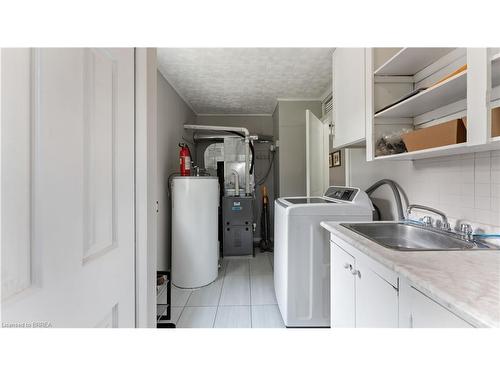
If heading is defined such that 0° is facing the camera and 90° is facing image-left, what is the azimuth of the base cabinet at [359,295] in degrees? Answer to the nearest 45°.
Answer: approximately 45°

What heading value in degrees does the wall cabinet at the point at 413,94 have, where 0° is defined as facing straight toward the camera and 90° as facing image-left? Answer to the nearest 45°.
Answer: approximately 45°

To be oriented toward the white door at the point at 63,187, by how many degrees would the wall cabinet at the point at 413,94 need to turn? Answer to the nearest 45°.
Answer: approximately 45° to its left
